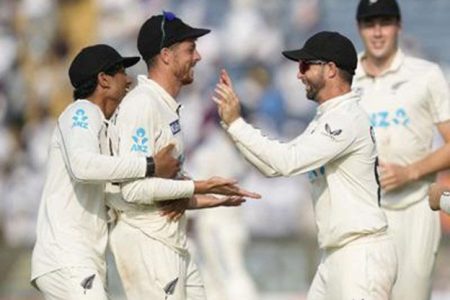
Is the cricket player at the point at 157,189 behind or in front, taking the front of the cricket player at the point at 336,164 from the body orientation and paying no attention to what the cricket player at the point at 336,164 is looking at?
in front

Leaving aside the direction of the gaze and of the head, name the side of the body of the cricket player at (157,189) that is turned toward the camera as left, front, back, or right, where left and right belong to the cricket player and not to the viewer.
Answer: right

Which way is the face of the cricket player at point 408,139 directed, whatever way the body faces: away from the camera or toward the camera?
toward the camera

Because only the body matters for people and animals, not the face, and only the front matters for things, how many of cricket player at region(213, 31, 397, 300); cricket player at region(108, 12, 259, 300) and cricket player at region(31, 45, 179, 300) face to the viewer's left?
1

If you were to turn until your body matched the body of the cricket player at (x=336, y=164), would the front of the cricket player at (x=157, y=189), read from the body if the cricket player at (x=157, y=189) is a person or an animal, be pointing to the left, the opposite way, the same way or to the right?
the opposite way

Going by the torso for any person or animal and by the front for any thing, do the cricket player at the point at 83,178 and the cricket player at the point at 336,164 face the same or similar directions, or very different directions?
very different directions

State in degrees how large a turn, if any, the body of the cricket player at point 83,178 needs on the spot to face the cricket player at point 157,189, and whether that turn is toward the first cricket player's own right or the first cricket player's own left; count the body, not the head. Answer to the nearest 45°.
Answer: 0° — they already face them

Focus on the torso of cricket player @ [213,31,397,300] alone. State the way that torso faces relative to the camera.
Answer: to the viewer's left

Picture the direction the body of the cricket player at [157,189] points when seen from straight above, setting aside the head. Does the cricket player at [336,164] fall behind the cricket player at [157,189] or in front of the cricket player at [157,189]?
in front
